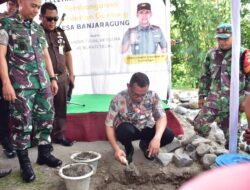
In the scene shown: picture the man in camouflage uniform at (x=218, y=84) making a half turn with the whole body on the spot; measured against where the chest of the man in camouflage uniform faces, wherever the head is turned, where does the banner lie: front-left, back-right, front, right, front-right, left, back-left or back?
front-left

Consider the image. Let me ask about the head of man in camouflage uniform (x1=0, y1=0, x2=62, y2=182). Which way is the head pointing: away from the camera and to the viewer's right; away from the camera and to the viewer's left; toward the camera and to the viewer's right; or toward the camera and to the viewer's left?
toward the camera and to the viewer's right

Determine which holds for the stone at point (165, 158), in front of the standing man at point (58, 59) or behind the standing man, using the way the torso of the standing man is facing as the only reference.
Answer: in front

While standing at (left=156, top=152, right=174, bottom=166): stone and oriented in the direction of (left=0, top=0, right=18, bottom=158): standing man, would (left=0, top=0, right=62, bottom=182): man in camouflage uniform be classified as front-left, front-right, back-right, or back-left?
front-left

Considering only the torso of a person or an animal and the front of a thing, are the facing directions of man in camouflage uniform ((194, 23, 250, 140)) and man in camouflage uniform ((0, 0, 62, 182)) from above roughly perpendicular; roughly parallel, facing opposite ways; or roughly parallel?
roughly perpendicular

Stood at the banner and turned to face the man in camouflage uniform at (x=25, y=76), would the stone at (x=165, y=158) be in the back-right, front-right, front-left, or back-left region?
front-left

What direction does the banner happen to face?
toward the camera

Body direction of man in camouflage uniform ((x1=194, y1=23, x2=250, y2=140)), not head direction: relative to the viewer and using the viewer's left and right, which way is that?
facing the viewer

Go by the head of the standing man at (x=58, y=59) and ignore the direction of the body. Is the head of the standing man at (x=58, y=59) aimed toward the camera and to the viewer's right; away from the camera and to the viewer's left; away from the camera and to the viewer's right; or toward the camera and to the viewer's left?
toward the camera and to the viewer's right

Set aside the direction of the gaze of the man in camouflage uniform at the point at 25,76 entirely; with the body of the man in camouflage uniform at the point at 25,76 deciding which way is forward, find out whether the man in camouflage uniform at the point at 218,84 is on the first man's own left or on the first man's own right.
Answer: on the first man's own left

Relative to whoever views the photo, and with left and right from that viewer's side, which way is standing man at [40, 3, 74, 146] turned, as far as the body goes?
facing the viewer and to the right of the viewer

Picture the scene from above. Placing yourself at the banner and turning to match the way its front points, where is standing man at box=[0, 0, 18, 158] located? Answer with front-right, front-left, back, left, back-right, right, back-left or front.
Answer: front-right
